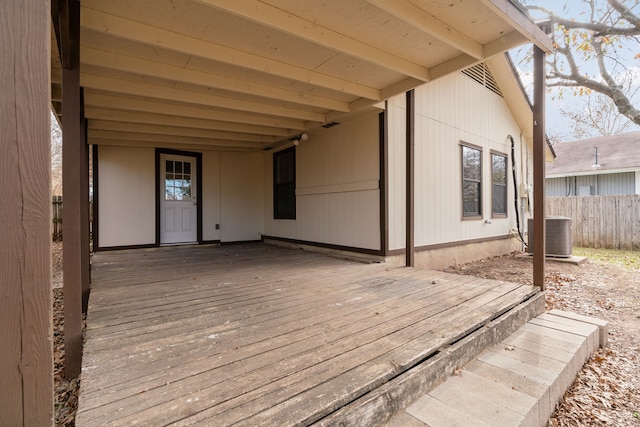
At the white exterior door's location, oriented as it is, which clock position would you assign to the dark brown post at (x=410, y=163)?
The dark brown post is roughly at 11 o'clock from the white exterior door.

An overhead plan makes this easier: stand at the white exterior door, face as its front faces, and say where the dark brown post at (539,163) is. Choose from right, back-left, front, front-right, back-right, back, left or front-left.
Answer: front-left

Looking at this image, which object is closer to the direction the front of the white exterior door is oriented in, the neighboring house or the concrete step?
the concrete step

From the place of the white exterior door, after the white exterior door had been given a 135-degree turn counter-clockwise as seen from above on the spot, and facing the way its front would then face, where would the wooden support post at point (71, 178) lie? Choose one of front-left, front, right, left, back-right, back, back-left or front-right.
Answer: back-right

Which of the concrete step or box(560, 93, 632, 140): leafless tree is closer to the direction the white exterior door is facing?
the concrete step

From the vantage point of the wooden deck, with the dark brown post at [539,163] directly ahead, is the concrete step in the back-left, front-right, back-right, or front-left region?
front-right

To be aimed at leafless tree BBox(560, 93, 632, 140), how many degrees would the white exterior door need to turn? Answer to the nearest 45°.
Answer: approximately 90° to its left

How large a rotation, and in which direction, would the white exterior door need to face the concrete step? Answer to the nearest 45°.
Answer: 0° — it already faces it

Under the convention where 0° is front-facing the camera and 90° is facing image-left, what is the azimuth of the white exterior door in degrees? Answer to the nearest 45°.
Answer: approximately 0°

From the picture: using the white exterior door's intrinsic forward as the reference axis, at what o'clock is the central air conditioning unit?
The central air conditioning unit is roughly at 10 o'clock from the white exterior door.

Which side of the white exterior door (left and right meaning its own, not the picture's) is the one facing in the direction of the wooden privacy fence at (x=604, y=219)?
left

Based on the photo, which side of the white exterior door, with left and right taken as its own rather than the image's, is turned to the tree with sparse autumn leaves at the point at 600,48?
left

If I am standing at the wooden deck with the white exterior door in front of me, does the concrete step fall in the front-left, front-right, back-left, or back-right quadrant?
back-right

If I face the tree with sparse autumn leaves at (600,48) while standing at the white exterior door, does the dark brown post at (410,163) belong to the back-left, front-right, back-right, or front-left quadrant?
front-right

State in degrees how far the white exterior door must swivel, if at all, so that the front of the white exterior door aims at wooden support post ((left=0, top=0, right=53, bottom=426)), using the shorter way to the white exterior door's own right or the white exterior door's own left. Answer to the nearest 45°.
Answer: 0° — it already faces it

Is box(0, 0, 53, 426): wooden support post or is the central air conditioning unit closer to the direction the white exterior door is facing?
the wooden support post
